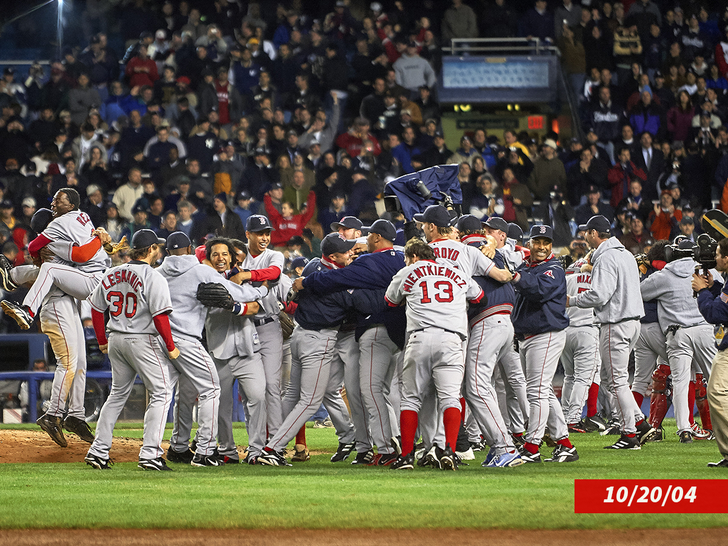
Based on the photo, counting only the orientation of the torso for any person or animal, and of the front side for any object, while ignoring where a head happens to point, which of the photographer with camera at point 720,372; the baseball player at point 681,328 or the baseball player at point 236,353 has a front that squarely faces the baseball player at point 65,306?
the photographer with camera

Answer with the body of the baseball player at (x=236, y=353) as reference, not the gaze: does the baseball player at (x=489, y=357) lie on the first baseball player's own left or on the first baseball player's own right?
on the first baseball player's own left

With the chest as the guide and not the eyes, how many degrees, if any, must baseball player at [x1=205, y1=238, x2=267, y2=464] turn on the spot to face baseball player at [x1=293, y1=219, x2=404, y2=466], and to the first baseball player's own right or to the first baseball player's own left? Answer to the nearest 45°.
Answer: approximately 90° to the first baseball player's own left

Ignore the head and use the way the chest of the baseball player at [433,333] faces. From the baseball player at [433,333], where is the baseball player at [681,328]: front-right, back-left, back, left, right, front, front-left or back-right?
front-right

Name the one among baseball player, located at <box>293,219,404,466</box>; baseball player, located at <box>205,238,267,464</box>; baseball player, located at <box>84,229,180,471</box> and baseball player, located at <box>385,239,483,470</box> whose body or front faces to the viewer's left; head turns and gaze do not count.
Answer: baseball player, located at <box>293,219,404,466</box>

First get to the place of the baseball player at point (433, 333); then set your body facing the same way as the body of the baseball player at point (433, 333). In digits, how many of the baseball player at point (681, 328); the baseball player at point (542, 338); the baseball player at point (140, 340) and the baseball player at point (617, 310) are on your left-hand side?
1

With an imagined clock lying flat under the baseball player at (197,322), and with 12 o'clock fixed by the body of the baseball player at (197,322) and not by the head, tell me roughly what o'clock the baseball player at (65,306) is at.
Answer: the baseball player at (65,306) is roughly at 9 o'clock from the baseball player at (197,322).

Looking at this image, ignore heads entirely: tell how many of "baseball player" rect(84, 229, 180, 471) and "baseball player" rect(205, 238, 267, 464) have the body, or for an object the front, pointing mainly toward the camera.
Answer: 1

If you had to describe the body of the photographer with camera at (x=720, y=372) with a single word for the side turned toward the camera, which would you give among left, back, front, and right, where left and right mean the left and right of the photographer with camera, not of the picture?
left

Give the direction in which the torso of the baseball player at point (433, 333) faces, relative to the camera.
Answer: away from the camera
